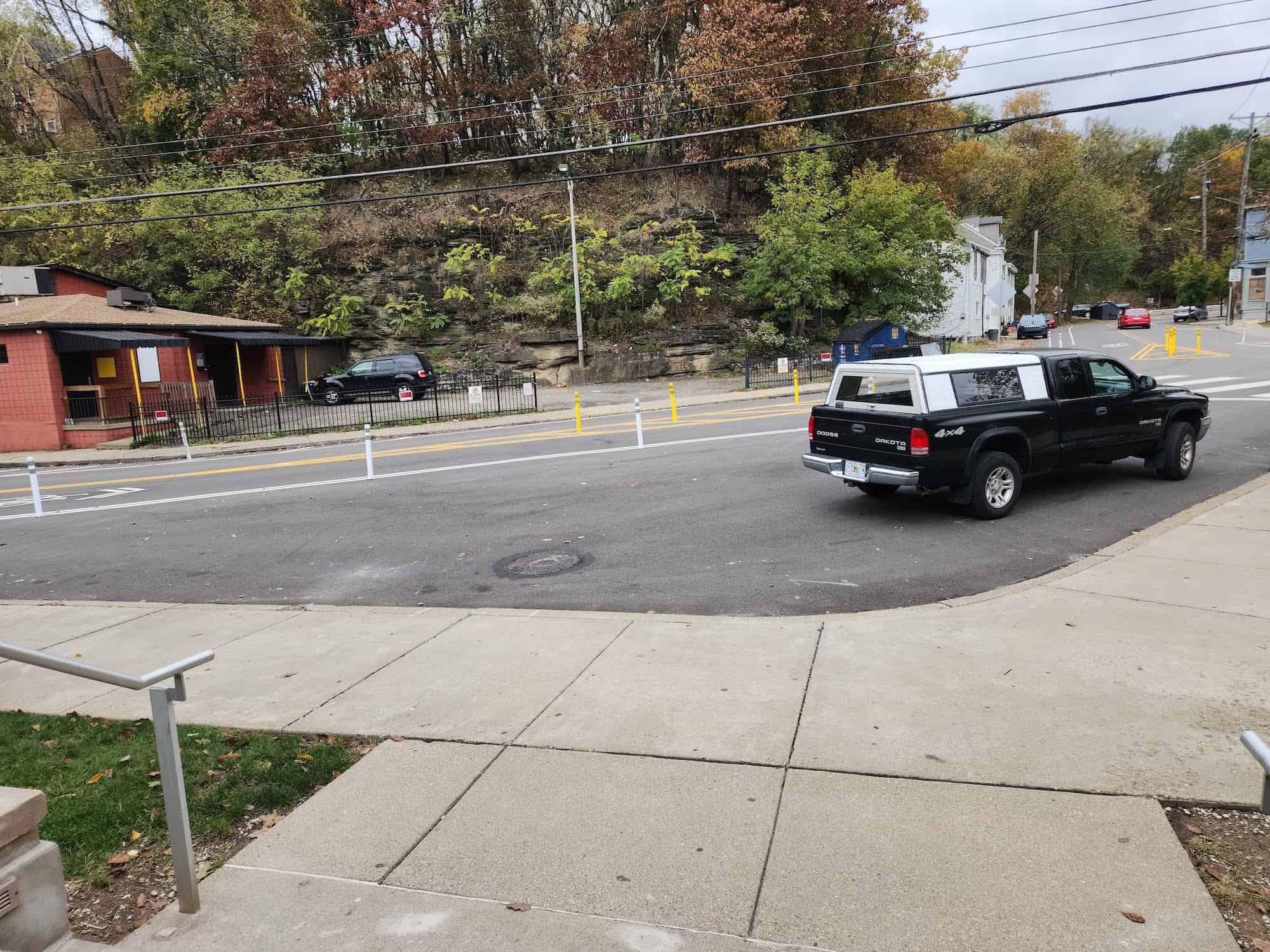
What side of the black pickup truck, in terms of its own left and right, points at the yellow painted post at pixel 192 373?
left

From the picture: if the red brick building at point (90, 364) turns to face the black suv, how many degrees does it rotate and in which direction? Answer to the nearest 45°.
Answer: approximately 45° to its left

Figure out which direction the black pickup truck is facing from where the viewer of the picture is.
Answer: facing away from the viewer and to the right of the viewer

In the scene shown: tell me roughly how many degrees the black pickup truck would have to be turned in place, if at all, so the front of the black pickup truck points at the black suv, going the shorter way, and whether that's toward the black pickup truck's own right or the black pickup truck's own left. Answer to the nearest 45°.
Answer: approximately 90° to the black pickup truck's own left

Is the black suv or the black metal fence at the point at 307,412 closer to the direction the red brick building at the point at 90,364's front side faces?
the black metal fence

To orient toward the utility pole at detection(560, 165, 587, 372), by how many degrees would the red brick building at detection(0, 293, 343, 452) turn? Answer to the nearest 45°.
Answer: approximately 45° to its left

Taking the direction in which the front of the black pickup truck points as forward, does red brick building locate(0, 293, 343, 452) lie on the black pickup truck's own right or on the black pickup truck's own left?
on the black pickup truck's own left

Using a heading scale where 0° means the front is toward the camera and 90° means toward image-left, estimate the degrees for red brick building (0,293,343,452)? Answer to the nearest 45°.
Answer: approximately 315°

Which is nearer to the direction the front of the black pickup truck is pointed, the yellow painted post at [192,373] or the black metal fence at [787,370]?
the black metal fence

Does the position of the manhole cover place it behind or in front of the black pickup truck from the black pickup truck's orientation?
behind
